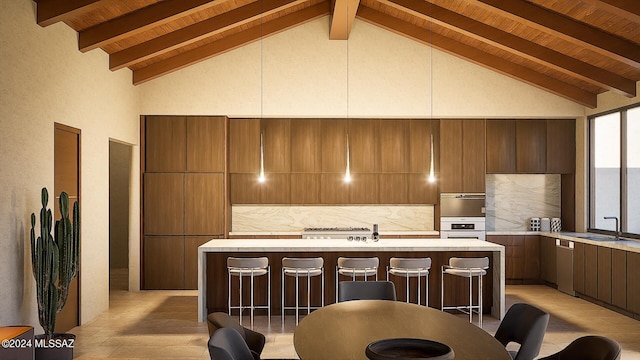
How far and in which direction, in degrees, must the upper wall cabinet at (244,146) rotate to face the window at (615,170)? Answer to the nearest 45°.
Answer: approximately 90° to its left

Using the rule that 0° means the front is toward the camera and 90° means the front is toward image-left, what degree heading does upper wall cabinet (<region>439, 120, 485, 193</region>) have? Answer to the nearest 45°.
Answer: approximately 0°

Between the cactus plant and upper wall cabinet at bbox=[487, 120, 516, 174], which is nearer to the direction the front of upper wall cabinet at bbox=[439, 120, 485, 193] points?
the cactus plant

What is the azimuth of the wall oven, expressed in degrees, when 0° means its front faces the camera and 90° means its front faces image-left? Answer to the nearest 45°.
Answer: approximately 0°

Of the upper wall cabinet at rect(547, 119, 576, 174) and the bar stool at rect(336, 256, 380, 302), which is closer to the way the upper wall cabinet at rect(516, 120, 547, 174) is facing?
the bar stool

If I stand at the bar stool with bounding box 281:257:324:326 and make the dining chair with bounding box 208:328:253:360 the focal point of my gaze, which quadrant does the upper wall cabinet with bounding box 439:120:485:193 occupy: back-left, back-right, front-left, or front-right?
back-left

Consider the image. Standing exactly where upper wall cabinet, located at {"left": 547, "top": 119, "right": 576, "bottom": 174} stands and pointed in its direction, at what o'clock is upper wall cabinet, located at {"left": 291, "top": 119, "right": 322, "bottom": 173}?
upper wall cabinet, located at {"left": 291, "top": 119, "right": 322, "bottom": 173} is roughly at 2 o'clock from upper wall cabinet, located at {"left": 547, "top": 119, "right": 576, "bottom": 174}.
